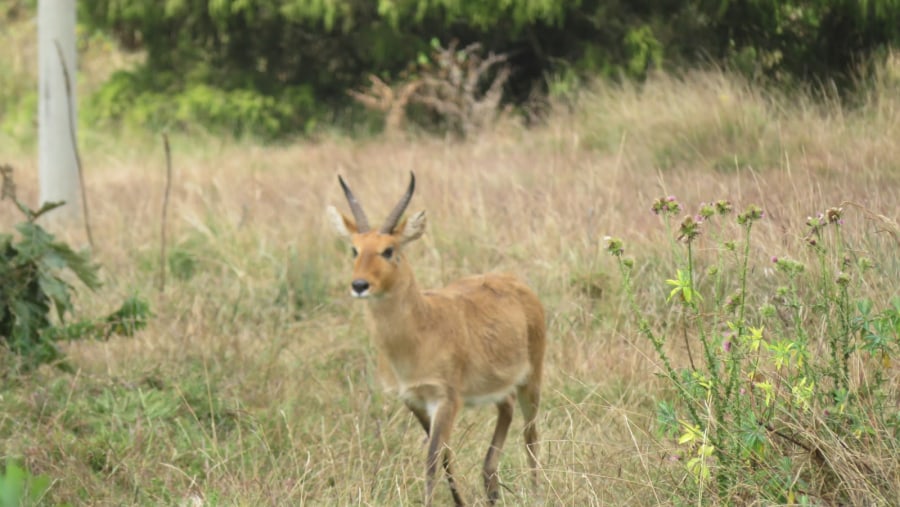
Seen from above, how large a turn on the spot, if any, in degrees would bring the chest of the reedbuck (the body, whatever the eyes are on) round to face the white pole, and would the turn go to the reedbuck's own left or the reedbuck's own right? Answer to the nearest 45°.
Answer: approximately 90° to the reedbuck's own right

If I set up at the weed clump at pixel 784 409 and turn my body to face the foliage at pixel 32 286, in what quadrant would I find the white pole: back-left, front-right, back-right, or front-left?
front-right

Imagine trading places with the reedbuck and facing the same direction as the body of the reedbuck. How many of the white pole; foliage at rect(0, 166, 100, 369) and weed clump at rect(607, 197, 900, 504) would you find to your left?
1

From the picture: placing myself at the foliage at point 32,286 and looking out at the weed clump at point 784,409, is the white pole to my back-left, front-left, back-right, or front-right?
back-left

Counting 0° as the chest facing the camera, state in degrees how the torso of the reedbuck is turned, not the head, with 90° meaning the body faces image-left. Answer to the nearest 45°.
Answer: approximately 45°

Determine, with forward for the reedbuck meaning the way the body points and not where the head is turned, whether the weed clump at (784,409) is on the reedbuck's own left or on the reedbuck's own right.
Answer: on the reedbuck's own left
